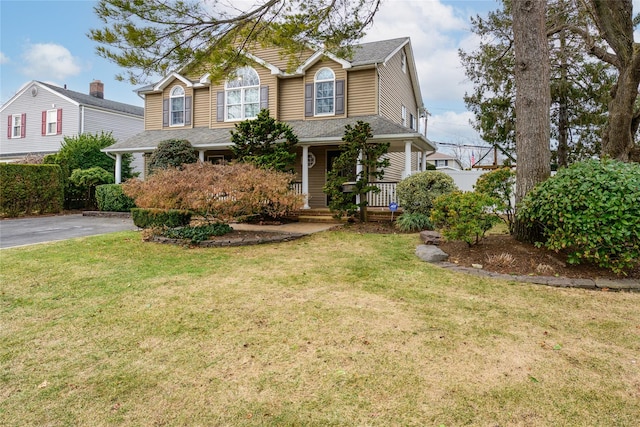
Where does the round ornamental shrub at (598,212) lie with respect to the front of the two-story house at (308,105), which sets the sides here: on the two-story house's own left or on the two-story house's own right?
on the two-story house's own left

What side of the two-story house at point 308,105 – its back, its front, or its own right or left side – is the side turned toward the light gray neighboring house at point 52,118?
right

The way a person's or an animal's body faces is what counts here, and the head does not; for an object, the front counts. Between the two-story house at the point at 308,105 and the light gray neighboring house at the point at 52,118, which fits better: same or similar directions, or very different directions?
same or similar directions

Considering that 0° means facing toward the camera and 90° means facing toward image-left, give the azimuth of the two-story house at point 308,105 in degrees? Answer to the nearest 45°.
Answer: approximately 45°

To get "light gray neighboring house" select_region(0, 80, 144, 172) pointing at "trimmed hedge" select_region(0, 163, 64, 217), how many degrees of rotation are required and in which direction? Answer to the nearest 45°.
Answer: approximately 45° to its left

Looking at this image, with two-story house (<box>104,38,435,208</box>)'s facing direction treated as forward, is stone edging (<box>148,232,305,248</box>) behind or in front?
in front

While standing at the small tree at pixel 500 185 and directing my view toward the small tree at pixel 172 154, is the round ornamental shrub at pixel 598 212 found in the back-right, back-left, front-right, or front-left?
back-left

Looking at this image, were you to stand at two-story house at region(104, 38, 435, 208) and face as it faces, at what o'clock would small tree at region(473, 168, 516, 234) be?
The small tree is roughly at 10 o'clock from the two-story house.

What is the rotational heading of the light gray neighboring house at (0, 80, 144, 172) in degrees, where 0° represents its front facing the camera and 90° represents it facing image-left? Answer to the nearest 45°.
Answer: approximately 45°

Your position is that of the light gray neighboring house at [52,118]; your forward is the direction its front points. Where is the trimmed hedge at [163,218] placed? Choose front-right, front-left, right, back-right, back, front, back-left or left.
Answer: front-left

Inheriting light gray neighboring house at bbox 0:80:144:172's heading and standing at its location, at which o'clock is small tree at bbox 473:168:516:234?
The small tree is roughly at 10 o'clock from the light gray neighboring house.

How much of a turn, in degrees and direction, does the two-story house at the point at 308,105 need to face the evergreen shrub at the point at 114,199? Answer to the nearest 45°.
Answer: approximately 45° to its right

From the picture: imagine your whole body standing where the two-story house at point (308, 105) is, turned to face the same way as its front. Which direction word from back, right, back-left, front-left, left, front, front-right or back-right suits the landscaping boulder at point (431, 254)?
front-left

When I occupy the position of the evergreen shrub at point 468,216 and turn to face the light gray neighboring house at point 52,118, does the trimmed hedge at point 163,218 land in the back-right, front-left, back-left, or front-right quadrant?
front-left

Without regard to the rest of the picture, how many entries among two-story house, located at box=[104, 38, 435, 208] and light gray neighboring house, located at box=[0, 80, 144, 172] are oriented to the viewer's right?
0
